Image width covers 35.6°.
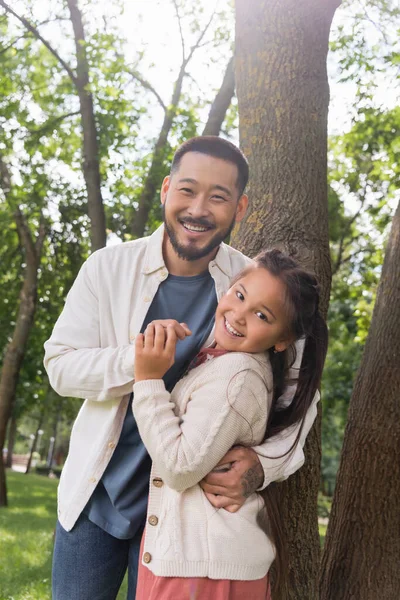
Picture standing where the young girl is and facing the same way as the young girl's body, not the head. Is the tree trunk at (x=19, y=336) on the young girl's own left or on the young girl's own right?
on the young girl's own right
